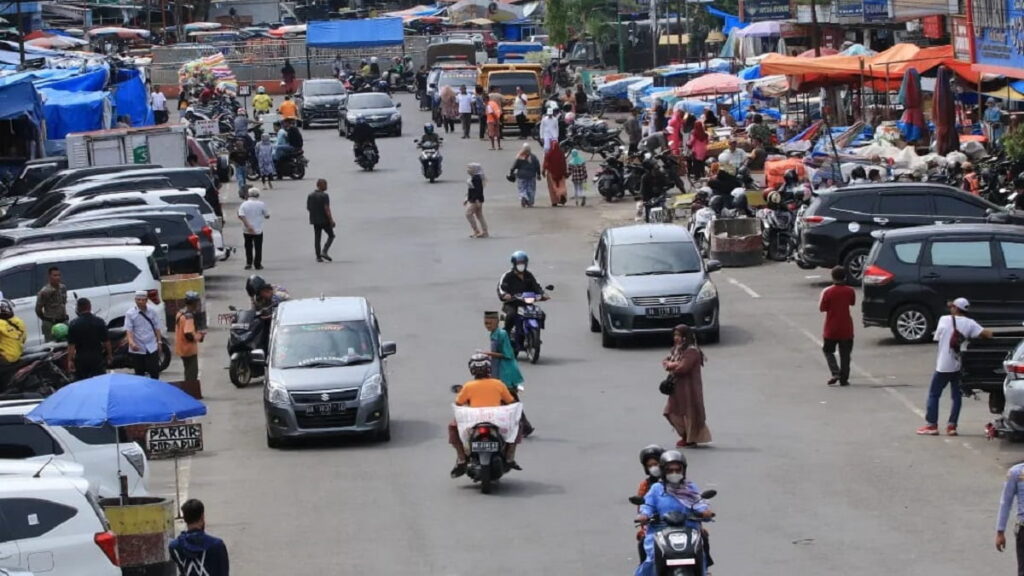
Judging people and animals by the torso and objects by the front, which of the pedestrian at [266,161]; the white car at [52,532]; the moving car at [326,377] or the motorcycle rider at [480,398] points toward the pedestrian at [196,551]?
the moving car

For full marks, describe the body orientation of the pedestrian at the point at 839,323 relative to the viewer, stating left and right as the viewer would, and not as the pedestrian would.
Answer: facing away from the viewer

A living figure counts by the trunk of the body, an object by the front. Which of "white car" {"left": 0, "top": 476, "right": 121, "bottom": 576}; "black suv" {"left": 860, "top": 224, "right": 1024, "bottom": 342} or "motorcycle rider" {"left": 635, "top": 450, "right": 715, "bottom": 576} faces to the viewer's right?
the black suv

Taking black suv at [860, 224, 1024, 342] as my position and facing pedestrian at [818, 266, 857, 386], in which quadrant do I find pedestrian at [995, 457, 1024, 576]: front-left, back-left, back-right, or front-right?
front-left

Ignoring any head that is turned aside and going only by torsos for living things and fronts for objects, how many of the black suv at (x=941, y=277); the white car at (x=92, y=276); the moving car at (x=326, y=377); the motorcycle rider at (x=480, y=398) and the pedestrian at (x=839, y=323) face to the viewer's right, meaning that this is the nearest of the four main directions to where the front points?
1

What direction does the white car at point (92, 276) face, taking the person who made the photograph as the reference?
facing to the left of the viewer

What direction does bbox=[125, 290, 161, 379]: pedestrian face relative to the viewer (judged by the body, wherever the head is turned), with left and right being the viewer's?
facing the viewer

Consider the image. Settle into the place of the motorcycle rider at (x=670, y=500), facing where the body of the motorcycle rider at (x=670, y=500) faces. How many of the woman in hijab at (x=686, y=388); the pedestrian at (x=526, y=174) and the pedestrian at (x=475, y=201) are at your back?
3

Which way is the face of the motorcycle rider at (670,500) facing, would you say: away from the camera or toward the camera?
toward the camera

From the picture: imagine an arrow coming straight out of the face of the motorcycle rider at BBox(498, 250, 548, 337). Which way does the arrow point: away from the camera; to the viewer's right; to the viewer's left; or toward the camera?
toward the camera

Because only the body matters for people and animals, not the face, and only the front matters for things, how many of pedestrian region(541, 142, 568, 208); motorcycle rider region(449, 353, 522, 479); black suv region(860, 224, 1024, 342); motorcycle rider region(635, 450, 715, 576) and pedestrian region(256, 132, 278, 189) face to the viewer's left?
0
